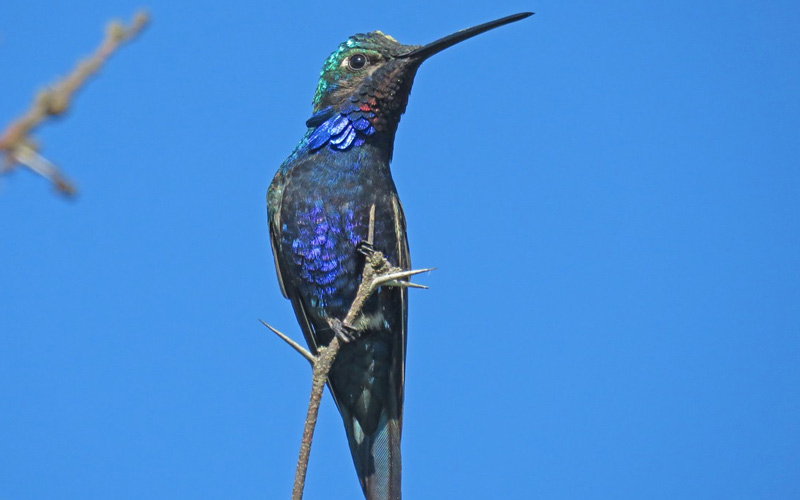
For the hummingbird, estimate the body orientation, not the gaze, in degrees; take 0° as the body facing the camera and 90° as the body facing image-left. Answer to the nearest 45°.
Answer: approximately 315°

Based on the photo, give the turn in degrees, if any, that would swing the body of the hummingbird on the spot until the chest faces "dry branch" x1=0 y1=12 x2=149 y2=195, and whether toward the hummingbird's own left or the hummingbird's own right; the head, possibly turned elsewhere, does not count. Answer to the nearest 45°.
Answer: approximately 135° to the hummingbird's own right
